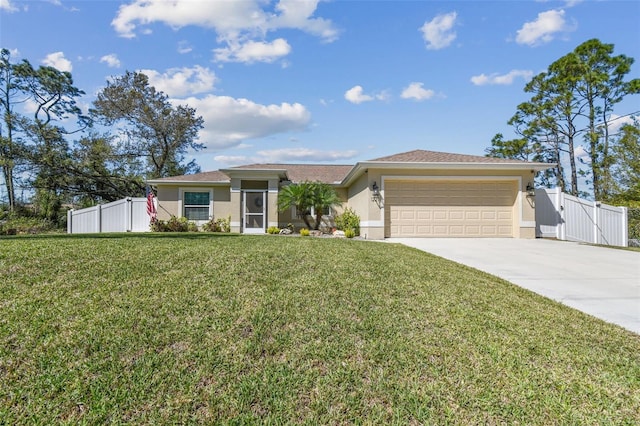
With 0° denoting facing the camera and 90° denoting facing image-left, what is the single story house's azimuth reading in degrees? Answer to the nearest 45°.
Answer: approximately 0°

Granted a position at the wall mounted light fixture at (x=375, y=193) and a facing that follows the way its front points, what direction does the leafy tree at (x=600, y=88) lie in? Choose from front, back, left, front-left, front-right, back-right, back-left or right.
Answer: back-left

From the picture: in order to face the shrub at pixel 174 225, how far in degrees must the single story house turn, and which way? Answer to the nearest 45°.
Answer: approximately 90° to its right

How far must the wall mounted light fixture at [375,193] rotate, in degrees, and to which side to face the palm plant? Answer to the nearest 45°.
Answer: approximately 135° to its right

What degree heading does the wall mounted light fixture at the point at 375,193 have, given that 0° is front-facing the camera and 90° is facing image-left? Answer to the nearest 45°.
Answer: approximately 0°

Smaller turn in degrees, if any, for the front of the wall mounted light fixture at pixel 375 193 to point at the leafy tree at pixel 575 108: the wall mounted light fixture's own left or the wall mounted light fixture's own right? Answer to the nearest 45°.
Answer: approximately 135° to the wall mounted light fixture's own left

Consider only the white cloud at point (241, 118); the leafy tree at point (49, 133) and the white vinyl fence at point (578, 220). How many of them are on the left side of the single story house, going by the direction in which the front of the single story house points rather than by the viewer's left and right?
1
